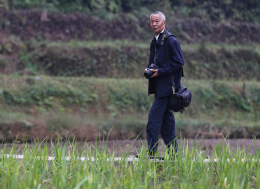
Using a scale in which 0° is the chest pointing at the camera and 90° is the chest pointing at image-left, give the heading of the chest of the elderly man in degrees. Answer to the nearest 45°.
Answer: approximately 45°
